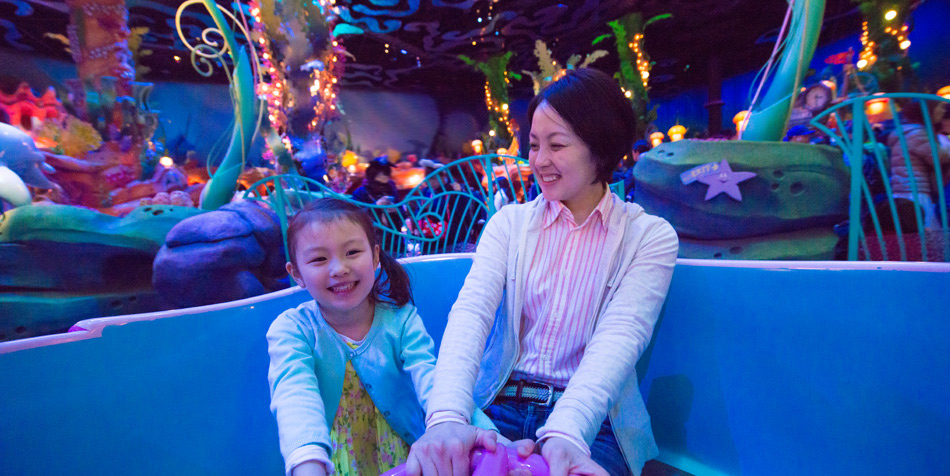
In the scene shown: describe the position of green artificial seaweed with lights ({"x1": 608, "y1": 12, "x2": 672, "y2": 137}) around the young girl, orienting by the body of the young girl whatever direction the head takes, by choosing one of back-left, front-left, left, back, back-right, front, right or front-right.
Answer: back-left

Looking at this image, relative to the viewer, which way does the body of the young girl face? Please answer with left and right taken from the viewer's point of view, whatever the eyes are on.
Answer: facing the viewer

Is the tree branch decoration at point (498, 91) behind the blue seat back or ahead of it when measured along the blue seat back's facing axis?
behind

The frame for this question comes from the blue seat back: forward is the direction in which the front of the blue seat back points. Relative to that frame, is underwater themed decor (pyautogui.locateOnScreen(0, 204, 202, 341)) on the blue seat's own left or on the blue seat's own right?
on the blue seat's own right

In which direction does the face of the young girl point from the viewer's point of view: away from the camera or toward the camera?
toward the camera

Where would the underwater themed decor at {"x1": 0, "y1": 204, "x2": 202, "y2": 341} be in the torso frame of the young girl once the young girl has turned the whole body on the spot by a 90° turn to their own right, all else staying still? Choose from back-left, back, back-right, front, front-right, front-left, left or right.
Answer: front-right

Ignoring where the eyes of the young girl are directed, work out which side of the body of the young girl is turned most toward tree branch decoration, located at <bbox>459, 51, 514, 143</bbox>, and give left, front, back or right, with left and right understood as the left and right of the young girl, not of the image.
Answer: back

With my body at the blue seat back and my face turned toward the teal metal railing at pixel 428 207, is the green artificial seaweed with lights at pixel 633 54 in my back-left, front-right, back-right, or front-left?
front-right

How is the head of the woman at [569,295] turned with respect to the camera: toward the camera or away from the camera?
toward the camera

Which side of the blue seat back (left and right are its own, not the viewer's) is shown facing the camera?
front
